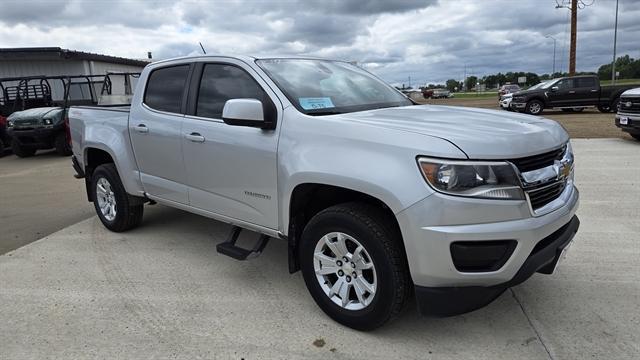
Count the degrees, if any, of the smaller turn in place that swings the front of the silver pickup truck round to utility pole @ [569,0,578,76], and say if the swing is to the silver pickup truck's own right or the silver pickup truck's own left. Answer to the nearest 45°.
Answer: approximately 90° to the silver pickup truck's own left

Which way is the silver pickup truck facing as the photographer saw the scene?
facing the viewer and to the right of the viewer

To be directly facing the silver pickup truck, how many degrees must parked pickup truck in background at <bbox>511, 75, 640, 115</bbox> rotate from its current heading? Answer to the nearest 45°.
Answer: approximately 90° to its left

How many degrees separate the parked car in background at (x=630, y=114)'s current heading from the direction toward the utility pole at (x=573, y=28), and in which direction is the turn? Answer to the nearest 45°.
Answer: approximately 135° to its right

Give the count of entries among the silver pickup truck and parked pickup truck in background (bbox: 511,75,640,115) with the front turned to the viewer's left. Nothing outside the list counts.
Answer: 1

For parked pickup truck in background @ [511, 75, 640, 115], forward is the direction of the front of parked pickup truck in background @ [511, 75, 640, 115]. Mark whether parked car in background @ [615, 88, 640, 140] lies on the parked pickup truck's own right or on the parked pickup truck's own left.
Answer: on the parked pickup truck's own left

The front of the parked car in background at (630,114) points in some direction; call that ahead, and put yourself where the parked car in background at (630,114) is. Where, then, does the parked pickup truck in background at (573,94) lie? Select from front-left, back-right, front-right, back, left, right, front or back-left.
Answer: back-right

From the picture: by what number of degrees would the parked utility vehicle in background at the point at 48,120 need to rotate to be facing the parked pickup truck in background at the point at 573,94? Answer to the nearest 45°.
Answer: approximately 135° to its left

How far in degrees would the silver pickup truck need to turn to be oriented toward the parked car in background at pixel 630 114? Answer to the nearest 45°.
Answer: approximately 90° to its left

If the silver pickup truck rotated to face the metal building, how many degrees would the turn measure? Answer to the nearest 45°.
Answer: approximately 180°

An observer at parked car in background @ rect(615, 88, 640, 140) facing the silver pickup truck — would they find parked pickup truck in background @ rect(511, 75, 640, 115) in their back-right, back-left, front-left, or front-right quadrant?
back-right

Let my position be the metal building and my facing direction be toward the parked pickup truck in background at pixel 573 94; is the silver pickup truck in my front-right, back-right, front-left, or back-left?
front-right

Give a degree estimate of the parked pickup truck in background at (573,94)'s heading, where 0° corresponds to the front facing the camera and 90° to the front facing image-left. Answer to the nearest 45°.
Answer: approximately 90°

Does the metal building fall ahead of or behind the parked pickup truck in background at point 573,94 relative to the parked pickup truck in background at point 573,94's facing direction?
ahead

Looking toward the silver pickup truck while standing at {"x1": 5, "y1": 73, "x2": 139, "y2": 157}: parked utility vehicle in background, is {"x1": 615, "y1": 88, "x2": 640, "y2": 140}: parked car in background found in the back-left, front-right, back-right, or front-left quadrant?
front-left

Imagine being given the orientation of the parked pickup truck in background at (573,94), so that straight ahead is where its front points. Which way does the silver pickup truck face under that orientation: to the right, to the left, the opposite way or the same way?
the opposite way
